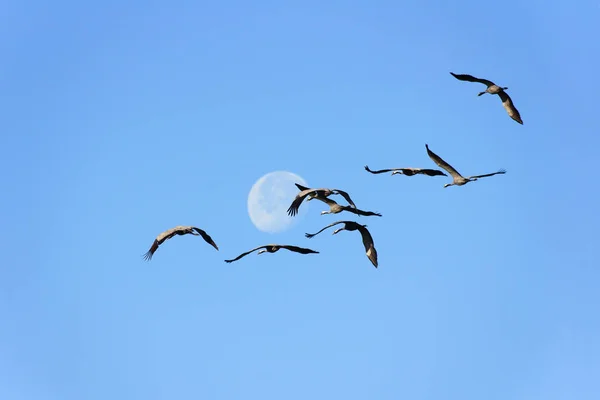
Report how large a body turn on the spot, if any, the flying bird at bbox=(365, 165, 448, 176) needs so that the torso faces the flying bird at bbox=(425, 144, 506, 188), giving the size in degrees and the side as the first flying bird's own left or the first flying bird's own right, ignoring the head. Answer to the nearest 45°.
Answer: approximately 180°

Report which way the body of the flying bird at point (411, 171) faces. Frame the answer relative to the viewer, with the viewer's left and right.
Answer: facing the viewer and to the left of the viewer

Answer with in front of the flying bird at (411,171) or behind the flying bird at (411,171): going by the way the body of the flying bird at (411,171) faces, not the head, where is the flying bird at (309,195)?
in front
